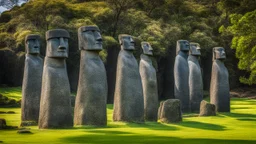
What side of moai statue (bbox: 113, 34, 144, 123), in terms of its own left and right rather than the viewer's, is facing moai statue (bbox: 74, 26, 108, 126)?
right

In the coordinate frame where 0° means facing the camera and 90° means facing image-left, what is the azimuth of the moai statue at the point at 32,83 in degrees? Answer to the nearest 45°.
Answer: approximately 315°

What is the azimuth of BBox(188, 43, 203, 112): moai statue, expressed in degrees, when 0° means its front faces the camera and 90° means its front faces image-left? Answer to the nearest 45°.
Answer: approximately 315°

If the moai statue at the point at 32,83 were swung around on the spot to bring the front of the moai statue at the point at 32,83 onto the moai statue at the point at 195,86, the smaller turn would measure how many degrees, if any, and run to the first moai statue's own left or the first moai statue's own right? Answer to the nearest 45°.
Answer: approximately 90° to the first moai statue's own left

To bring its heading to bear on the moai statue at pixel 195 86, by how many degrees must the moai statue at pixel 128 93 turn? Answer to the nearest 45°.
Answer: approximately 90° to its left

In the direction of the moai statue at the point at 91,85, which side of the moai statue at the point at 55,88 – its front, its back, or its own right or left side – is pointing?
left

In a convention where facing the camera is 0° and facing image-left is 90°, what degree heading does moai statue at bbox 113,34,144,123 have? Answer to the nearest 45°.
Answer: approximately 315°

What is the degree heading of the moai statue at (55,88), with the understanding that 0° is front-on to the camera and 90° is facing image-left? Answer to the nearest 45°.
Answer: approximately 315°

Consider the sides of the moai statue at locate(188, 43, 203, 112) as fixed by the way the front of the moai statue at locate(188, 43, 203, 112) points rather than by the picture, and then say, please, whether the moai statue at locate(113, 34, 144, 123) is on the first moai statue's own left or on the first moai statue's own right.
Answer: on the first moai statue's own right
